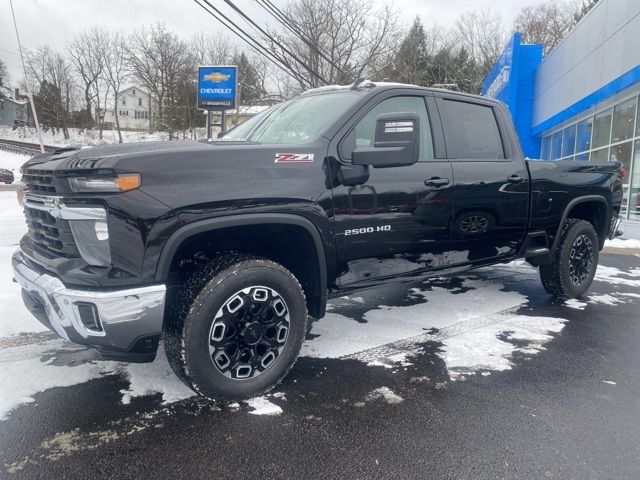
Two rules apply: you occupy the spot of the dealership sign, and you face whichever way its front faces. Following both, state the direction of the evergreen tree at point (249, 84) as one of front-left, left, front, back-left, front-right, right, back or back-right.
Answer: back

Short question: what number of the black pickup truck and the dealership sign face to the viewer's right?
0

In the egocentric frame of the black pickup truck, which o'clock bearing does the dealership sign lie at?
The dealership sign is roughly at 4 o'clock from the black pickup truck.

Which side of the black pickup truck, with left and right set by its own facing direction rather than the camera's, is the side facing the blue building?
back

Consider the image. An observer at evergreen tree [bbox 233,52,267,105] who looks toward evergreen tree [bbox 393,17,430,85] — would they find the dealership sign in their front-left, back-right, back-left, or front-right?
back-right

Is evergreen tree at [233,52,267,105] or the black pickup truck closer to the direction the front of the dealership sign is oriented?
the black pickup truck

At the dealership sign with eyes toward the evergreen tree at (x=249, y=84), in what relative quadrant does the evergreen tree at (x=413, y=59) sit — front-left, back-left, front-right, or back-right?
front-right

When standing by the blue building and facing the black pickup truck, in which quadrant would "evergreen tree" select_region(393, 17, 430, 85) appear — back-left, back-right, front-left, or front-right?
back-right

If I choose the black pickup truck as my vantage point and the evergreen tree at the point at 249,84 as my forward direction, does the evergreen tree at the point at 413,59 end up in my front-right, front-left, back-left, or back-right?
front-right

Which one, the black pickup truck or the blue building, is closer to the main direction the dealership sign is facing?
the black pickup truck

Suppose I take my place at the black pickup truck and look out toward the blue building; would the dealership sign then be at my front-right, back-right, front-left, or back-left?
front-left

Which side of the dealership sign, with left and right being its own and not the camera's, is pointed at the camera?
front

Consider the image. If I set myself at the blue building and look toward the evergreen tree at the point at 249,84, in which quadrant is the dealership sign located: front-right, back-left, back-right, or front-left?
front-left

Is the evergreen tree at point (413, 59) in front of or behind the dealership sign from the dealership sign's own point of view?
behind

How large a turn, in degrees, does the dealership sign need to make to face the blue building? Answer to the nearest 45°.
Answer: approximately 45° to its left

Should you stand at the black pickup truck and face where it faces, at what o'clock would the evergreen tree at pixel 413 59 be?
The evergreen tree is roughly at 5 o'clock from the black pickup truck.

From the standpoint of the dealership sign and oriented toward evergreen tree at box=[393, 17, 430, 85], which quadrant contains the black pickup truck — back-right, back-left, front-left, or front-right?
back-right

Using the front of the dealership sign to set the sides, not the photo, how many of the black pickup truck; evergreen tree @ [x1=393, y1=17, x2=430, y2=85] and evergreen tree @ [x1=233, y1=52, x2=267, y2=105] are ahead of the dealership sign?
1

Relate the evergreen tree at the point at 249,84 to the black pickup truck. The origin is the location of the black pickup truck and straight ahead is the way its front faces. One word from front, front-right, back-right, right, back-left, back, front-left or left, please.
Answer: back-right

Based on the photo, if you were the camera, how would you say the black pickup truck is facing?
facing the viewer and to the left of the viewer
